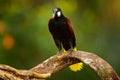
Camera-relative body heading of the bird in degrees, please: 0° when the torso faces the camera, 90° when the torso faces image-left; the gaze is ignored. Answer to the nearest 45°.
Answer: approximately 45°
